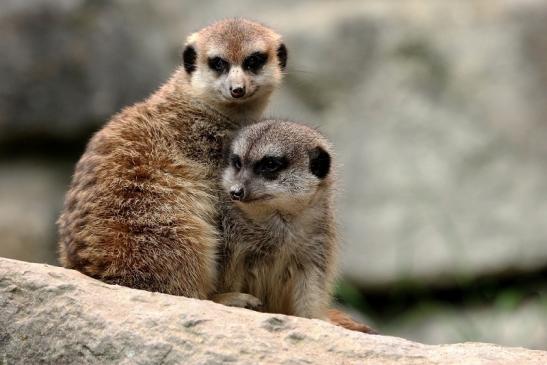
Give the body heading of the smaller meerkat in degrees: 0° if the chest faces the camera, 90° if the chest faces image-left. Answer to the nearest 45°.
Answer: approximately 45°

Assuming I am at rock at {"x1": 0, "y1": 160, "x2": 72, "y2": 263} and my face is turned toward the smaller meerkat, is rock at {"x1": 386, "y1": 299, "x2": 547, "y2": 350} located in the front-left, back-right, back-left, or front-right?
front-left

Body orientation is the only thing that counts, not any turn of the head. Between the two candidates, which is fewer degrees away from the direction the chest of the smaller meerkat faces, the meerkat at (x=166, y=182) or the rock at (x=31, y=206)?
the meerkat

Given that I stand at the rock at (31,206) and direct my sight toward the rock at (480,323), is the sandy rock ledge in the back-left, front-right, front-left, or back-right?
front-right
